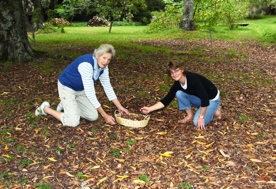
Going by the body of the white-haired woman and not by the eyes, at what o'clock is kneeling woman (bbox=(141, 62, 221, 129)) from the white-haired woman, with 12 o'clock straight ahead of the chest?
The kneeling woman is roughly at 11 o'clock from the white-haired woman.

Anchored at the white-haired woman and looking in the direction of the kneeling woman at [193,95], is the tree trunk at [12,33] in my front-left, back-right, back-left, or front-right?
back-left

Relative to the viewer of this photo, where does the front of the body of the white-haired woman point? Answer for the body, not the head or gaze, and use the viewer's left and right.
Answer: facing the viewer and to the right of the viewer

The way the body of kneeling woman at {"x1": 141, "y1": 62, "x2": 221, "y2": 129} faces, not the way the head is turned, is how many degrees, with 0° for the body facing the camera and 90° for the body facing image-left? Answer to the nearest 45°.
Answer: approximately 45°

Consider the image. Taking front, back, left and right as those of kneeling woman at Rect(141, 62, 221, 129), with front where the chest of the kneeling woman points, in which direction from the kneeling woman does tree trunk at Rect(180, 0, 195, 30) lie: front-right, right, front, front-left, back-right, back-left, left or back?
back-right

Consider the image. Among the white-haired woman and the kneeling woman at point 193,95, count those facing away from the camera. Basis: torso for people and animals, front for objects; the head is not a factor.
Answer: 0

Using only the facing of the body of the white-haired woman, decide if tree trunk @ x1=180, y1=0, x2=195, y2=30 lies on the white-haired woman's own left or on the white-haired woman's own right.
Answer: on the white-haired woman's own left

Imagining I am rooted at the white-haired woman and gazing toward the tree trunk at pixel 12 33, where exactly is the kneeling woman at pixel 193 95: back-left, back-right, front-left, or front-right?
back-right
